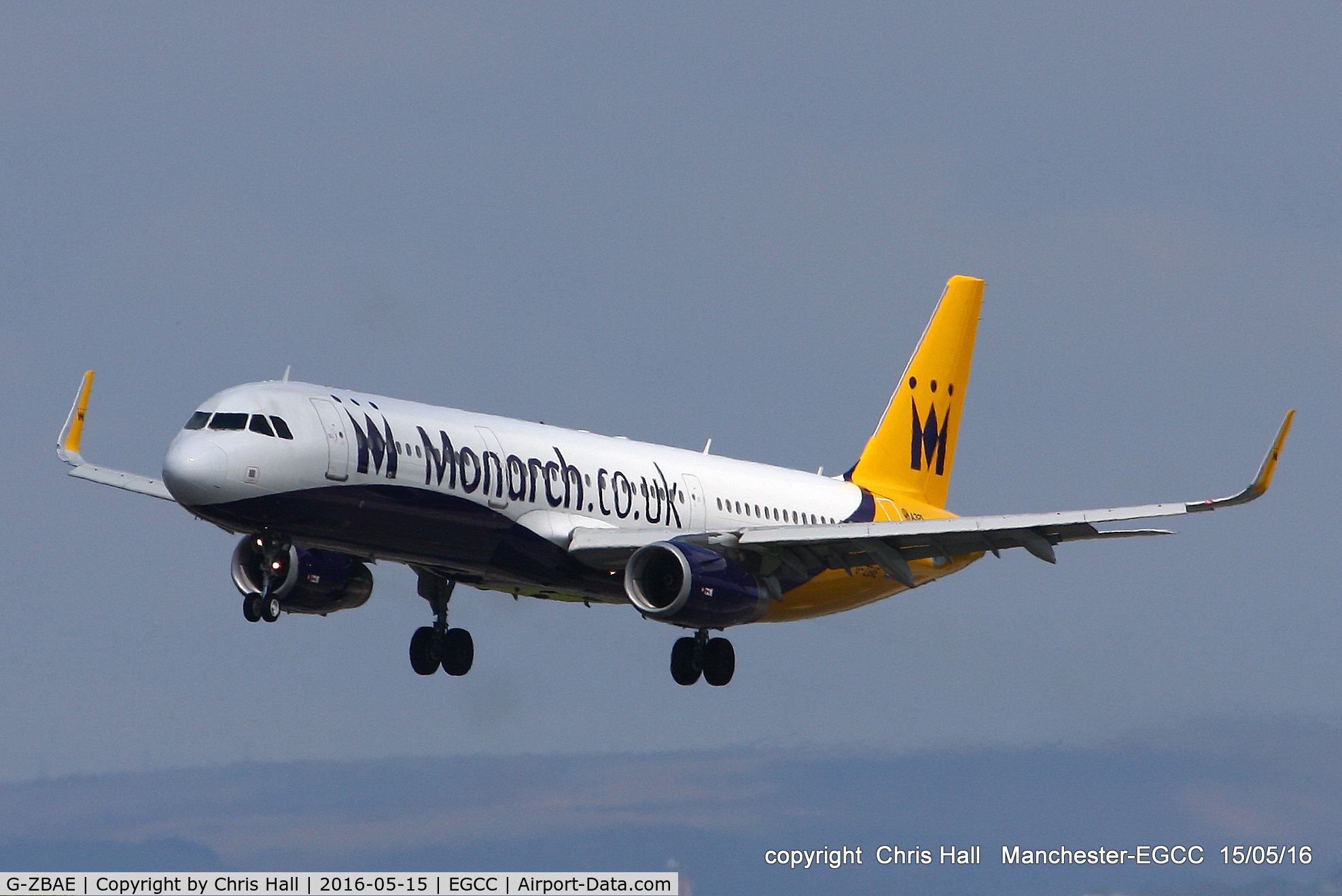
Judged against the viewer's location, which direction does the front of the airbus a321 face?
facing the viewer and to the left of the viewer
